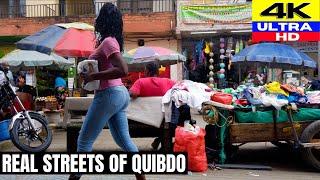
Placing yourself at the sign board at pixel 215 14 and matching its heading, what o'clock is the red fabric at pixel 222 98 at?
The red fabric is roughly at 12 o'clock from the sign board.

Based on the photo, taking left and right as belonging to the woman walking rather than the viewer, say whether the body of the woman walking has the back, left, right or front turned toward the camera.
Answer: left

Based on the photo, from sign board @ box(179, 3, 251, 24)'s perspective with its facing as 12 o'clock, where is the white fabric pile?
The white fabric pile is roughly at 12 o'clock from the sign board.
